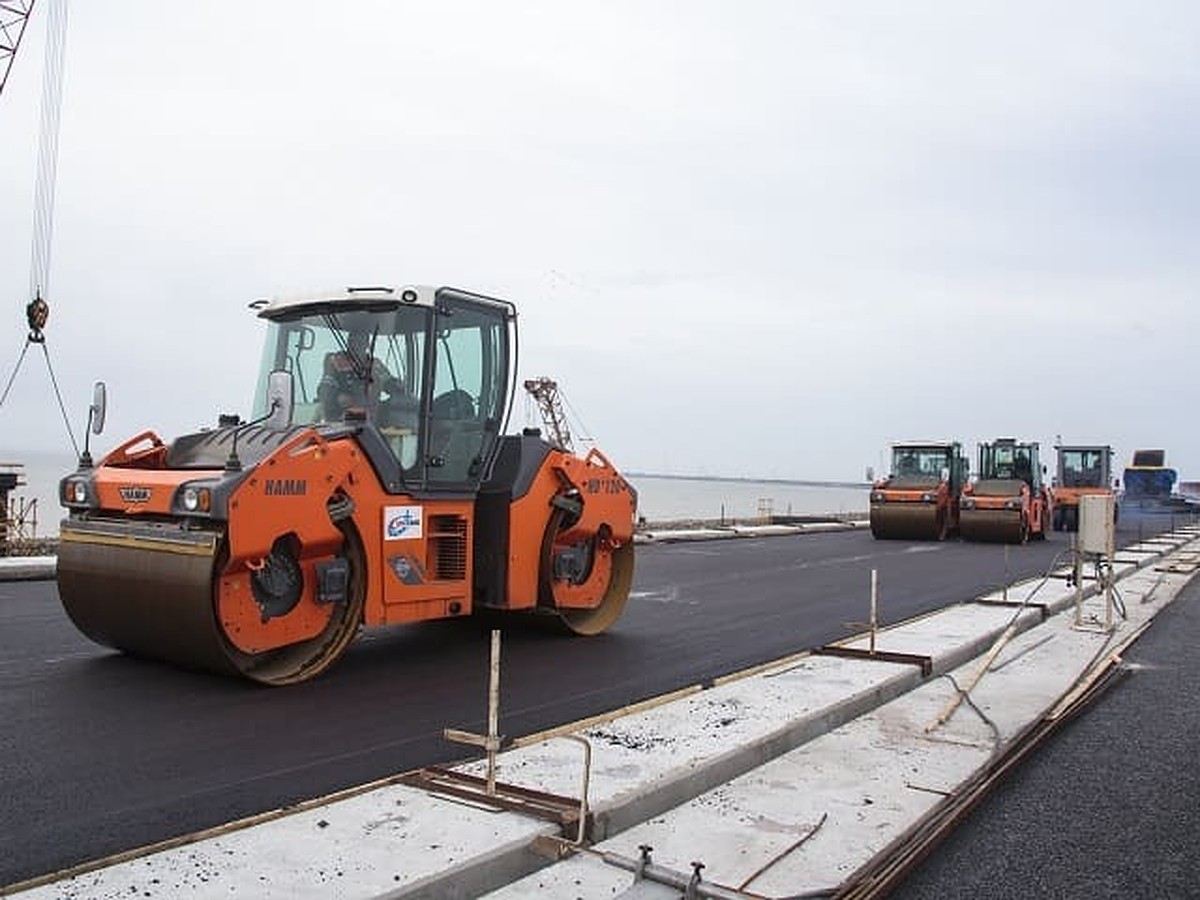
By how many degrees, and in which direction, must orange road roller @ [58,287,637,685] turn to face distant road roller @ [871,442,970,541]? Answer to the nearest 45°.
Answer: approximately 180°

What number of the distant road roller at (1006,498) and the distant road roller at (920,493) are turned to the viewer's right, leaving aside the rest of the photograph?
0

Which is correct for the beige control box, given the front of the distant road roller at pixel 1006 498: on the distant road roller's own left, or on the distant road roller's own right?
on the distant road roller's own left

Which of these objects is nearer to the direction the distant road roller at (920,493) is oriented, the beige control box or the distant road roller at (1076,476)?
the beige control box

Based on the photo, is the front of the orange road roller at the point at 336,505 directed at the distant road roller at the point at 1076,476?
no

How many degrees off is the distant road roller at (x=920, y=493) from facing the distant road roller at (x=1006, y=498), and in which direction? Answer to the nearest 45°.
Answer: approximately 135° to its left

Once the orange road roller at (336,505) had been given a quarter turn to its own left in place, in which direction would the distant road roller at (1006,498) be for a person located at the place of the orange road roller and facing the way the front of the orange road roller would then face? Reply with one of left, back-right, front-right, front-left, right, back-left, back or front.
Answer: left

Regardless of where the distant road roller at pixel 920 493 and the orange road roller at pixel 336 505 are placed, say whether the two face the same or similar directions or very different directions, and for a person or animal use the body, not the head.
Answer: same or similar directions

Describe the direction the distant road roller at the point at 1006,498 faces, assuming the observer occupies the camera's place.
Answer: facing the viewer and to the left of the viewer

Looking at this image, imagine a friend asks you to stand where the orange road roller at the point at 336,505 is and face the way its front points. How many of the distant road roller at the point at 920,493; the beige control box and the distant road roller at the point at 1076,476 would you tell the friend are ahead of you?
0

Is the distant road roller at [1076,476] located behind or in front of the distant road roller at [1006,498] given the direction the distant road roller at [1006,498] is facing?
behind

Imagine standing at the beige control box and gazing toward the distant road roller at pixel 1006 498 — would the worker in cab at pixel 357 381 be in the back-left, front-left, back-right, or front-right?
back-left

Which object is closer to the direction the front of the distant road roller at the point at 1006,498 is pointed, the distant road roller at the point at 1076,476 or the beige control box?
the beige control box
